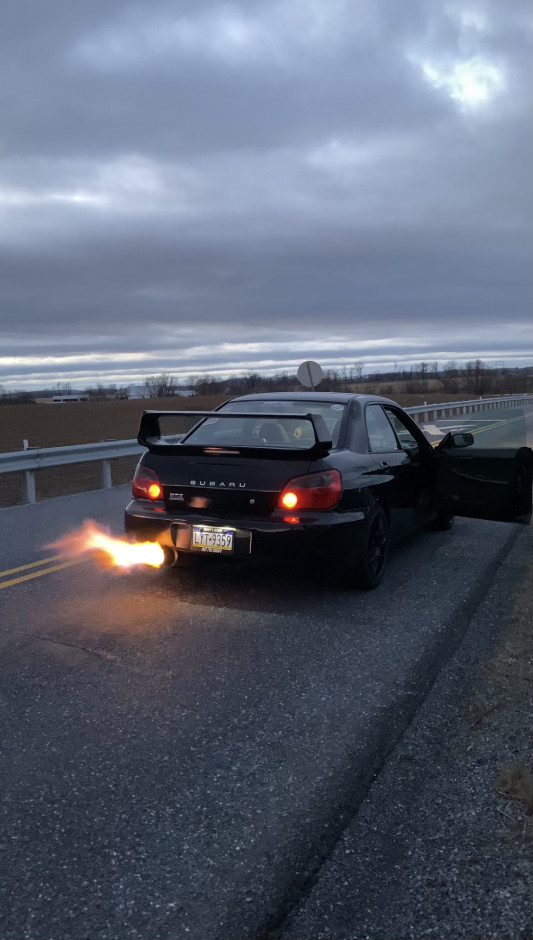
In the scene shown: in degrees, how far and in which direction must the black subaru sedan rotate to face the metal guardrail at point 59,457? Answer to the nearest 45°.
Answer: approximately 90° to its left

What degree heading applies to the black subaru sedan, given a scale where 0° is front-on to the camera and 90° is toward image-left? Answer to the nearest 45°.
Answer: approximately 225°
